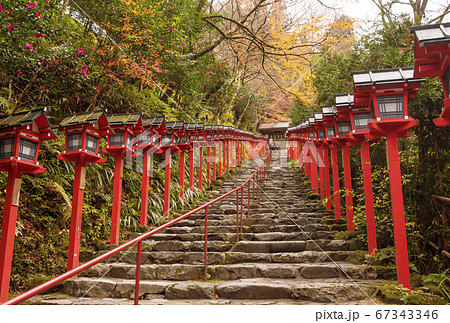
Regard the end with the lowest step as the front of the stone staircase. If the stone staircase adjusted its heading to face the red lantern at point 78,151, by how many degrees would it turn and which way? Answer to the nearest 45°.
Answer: approximately 90° to its right

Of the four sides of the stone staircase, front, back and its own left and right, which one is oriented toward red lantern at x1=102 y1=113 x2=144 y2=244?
right

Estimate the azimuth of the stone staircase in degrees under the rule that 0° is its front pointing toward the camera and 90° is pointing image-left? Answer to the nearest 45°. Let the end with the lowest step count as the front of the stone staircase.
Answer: approximately 0°

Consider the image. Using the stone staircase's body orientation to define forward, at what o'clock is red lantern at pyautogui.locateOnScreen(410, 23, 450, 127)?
The red lantern is roughly at 11 o'clock from the stone staircase.

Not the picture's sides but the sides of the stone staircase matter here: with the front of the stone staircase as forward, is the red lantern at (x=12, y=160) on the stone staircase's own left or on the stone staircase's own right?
on the stone staircase's own right

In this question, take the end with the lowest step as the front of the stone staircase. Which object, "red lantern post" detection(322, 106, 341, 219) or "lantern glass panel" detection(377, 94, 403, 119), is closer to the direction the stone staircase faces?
the lantern glass panel

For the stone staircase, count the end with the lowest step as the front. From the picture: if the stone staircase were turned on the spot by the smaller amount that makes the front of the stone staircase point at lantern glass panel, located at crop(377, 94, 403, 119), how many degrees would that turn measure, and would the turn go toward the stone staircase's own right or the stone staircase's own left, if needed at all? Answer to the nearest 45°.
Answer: approximately 45° to the stone staircase's own left

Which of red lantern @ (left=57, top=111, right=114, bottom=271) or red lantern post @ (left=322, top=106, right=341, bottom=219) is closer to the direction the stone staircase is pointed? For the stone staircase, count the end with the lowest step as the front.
the red lantern
